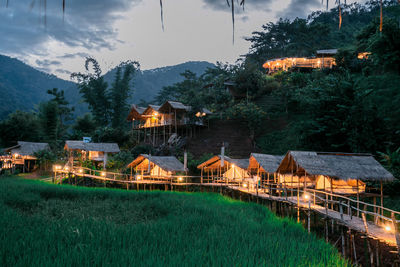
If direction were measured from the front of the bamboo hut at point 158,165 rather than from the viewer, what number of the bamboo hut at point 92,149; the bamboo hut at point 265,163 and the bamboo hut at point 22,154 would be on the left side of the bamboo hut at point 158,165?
1

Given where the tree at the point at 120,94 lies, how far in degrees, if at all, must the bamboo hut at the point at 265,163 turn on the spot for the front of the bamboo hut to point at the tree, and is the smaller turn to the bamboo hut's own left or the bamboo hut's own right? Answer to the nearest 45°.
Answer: approximately 90° to the bamboo hut's own right

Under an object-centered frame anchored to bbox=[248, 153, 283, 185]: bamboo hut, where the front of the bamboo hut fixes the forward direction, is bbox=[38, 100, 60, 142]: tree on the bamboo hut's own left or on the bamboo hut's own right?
on the bamboo hut's own right

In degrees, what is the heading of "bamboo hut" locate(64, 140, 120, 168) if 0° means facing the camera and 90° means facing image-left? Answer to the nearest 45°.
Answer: approximately 0°

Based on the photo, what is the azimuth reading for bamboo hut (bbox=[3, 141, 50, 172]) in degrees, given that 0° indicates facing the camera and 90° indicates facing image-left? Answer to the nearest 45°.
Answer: approximately 45°

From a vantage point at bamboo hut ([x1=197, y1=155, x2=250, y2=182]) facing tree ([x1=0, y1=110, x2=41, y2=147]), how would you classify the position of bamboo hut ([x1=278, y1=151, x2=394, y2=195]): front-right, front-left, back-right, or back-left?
back-left
